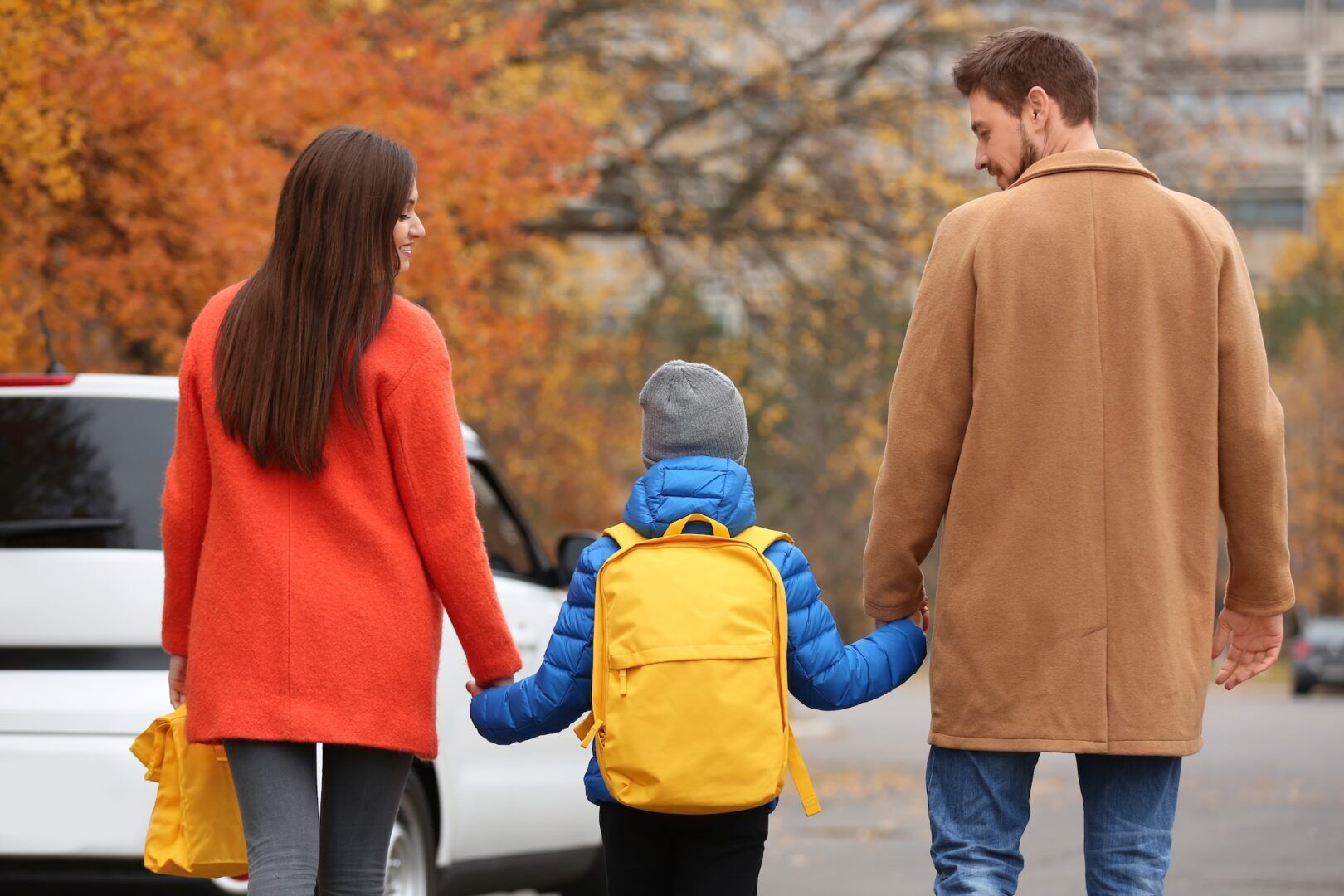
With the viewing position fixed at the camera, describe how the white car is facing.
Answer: facing away from the viewer and to the right of the viewer

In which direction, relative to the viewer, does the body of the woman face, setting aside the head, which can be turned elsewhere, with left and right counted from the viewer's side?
facing away from the viewer

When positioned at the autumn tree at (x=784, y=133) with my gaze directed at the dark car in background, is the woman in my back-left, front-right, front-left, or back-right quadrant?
back-right

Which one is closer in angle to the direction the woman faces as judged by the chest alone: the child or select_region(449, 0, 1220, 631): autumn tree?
the autumn tree

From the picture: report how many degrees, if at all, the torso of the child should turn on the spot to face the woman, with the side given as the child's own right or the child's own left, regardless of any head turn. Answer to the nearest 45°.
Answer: approximately 90° to the child's own left

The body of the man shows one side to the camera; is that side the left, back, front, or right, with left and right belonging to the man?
back

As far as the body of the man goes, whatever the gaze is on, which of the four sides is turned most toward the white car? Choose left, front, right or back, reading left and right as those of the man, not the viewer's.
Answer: left

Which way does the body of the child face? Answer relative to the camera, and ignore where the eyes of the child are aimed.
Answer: away from the camera

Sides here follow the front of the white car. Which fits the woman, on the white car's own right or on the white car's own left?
on the white car's own right

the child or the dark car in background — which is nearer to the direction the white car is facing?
the dark car in background

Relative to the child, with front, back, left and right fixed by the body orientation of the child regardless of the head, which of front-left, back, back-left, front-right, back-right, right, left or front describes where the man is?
right
